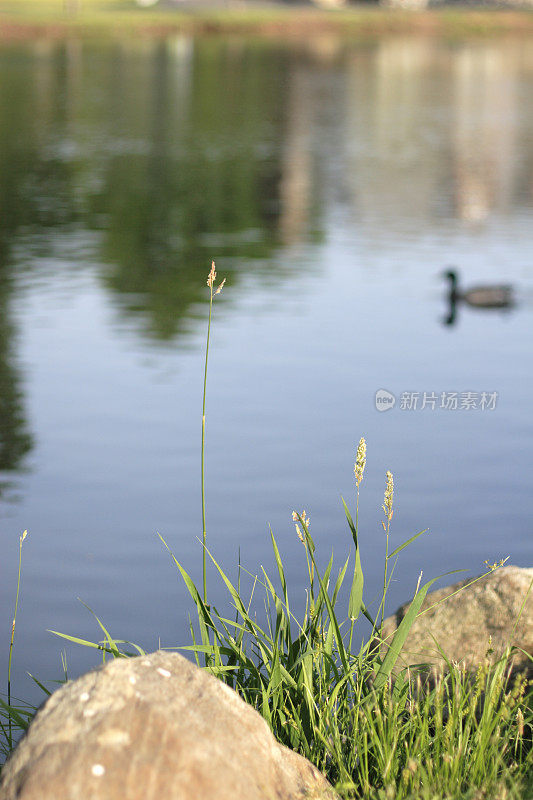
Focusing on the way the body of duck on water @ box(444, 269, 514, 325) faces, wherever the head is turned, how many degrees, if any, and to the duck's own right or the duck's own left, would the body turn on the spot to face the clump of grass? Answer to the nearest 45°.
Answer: approximately 90° to the duck's own left

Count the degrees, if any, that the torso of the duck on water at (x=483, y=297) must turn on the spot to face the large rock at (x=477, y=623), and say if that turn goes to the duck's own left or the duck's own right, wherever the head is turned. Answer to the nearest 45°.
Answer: approximately 90° to the duck's own left

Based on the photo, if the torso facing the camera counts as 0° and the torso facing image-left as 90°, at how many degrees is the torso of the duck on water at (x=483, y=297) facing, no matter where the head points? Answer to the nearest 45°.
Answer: approximately 90°

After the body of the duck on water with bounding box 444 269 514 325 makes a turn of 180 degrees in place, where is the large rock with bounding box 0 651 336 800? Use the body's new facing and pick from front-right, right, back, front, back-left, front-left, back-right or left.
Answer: right
